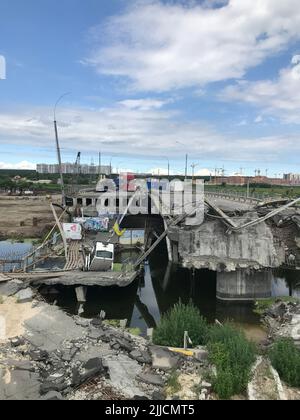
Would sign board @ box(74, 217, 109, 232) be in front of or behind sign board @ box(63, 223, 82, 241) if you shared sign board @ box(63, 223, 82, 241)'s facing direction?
behind

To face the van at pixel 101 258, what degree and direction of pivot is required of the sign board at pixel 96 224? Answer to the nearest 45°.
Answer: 0° — it already faces it

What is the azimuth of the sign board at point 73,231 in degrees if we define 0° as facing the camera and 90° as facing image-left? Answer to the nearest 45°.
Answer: approximately 0°

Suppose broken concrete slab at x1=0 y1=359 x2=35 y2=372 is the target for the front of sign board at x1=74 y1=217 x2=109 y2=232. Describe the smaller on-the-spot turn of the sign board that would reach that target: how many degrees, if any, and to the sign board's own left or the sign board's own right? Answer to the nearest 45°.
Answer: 0° — it already faces it

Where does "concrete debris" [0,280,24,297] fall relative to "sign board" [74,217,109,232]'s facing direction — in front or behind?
in front

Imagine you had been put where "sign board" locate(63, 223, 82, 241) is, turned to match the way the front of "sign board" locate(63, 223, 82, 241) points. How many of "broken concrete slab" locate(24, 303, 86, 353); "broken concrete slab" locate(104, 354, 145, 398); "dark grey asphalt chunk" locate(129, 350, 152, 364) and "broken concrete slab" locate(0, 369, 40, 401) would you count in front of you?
4

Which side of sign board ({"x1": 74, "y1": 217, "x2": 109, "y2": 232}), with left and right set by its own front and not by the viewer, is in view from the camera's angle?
front

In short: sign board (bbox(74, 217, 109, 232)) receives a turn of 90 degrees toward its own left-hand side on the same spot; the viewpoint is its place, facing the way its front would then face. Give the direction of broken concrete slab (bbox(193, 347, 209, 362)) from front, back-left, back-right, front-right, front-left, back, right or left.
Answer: right

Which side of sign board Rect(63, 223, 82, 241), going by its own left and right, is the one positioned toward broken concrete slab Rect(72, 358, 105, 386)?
front

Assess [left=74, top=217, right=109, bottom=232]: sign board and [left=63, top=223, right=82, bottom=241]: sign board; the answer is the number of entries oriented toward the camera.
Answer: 2

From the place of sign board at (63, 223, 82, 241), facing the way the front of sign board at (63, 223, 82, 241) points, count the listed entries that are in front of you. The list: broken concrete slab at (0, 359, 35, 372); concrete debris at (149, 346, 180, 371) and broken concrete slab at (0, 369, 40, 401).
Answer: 3

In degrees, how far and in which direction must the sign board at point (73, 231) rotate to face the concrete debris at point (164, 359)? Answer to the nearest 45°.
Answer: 0° — it already faces it

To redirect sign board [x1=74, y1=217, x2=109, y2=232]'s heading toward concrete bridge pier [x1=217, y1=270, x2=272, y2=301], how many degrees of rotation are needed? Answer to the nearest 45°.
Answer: approximately 45° to its left

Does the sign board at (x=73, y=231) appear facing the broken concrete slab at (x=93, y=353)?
yes

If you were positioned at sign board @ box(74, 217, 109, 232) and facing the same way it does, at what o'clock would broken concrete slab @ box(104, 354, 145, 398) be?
The broken concrete slab is roughly at 12 o'clock from the sign board.

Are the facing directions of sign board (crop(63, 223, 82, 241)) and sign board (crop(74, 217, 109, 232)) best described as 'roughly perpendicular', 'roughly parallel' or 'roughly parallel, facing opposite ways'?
roughly parallel

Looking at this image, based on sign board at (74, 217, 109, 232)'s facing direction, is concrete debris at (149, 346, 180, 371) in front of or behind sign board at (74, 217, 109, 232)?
in front

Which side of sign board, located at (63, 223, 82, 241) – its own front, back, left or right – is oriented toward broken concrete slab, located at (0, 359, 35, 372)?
front

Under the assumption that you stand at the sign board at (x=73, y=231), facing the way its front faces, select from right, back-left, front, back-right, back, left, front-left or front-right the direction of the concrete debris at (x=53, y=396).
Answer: front

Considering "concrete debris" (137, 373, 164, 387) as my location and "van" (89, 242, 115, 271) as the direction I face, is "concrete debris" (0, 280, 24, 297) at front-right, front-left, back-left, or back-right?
front-left
